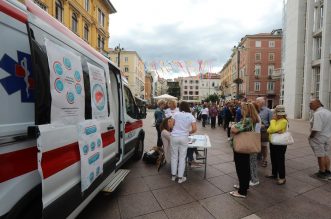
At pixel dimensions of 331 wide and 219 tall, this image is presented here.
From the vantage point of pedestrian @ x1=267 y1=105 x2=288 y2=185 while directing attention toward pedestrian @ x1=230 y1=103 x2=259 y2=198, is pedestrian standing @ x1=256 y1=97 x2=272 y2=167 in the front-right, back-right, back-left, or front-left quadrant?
back-right

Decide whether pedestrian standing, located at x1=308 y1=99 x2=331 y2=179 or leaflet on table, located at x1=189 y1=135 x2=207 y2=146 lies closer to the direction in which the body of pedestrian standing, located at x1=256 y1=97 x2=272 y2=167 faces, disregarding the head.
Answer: the leaflet on table

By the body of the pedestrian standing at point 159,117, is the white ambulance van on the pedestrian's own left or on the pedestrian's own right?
on the pedestrian's own right

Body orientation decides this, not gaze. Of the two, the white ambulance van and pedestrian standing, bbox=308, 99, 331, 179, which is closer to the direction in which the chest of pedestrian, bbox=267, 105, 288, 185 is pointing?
the white ambulance van

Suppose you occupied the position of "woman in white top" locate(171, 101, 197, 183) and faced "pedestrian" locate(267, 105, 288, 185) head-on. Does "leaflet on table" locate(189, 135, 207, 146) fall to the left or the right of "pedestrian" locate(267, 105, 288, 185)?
left

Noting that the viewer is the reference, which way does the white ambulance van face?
facing away from the viewer and to the right of the viewer

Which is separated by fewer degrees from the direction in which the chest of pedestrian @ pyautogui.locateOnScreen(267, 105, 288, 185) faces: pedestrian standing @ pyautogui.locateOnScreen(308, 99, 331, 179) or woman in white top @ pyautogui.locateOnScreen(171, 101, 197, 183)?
the woman in white top
